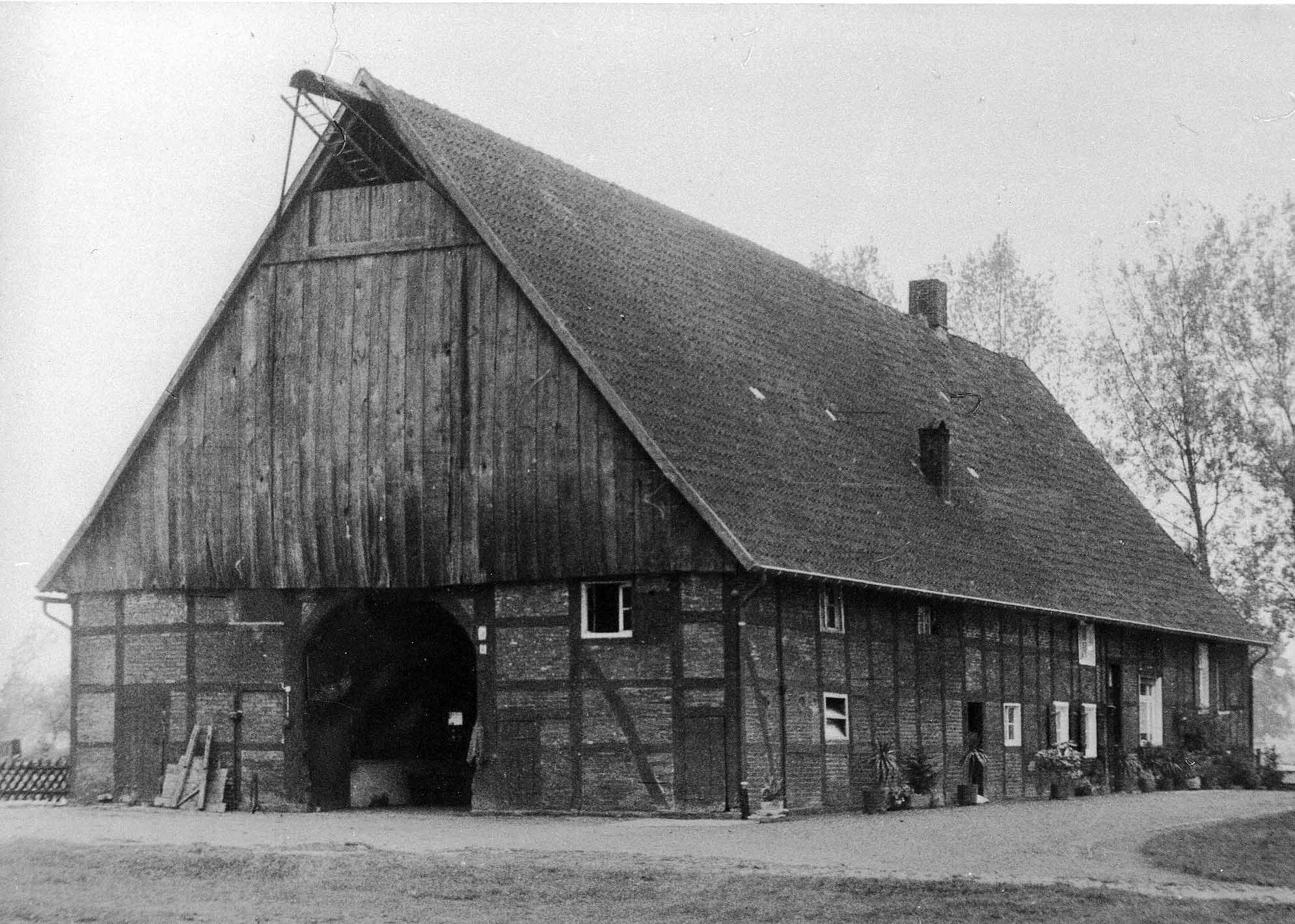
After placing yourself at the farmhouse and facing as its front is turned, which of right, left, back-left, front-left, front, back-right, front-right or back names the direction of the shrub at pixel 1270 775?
back

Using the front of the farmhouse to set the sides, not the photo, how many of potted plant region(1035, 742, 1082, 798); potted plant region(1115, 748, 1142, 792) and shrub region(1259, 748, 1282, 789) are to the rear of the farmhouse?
3

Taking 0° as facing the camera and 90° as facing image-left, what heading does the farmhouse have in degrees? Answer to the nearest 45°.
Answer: approximately 45°

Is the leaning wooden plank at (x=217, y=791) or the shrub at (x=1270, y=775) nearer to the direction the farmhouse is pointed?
the leaning wooden plank

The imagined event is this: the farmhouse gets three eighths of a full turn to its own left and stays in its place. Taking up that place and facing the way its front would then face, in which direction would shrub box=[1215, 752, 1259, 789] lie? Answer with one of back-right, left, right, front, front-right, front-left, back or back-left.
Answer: front-left

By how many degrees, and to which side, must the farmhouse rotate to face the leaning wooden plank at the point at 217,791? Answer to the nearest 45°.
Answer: approximately 45° to its right

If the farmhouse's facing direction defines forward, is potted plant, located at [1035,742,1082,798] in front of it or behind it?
behind

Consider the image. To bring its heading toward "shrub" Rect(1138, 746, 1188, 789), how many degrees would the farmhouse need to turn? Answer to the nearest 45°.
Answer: approximately 180°
